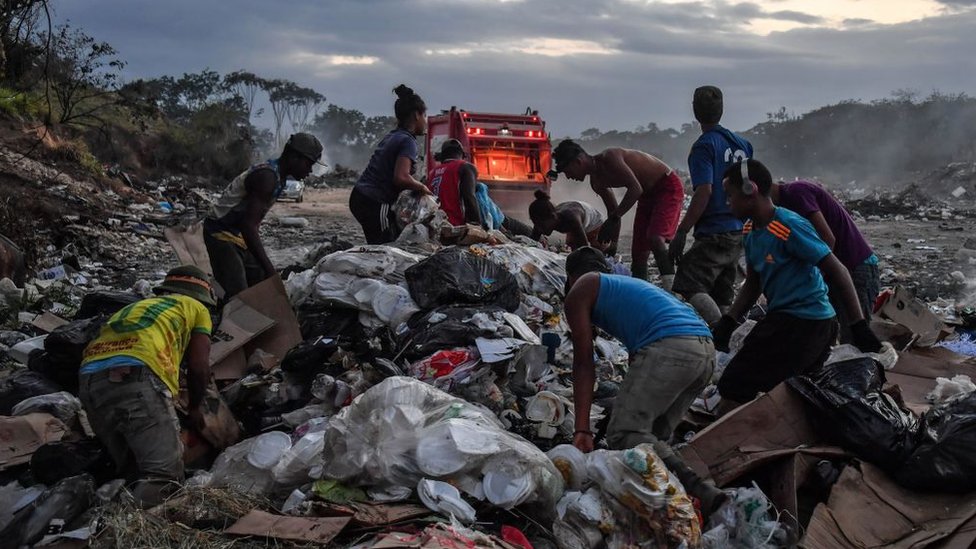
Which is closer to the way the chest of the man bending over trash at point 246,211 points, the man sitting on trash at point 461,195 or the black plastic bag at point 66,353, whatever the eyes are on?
the man sitting on trash

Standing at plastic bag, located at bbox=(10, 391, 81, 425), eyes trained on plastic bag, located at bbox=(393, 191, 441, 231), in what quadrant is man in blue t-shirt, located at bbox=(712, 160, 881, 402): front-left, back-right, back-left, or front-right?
front-right

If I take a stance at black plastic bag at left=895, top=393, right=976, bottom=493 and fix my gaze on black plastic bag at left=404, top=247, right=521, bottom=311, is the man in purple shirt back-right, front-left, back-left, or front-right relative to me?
front-right

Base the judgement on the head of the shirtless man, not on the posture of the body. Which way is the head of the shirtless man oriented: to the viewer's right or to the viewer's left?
to the viewer's left

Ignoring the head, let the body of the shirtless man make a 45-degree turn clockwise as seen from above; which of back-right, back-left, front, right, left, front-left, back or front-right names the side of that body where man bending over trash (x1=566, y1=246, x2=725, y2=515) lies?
back-left

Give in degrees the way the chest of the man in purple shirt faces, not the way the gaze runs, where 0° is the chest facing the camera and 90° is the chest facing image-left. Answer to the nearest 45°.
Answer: approximately 90°

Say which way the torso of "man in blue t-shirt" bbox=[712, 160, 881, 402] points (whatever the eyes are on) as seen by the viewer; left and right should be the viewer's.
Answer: facing the viewer and to the left of the viewer

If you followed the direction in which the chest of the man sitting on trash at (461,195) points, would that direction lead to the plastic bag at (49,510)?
no

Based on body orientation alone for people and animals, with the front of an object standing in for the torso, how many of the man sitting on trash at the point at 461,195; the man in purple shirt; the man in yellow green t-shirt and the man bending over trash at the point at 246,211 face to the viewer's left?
1

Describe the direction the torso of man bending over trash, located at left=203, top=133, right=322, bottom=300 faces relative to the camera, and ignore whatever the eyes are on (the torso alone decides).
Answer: to the viewer's right

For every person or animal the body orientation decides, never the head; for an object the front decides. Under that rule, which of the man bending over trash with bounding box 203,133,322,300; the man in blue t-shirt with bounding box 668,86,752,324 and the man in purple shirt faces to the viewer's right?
the man bending over trash

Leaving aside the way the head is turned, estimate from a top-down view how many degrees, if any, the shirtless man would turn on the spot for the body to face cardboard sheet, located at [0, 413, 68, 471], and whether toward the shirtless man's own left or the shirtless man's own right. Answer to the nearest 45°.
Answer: approximately 45° to the shirtless man's own left

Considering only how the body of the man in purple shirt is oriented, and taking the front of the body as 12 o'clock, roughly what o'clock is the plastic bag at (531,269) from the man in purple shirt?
The plastic bag is roughly at 12 o'clock from the man in purple shirt.

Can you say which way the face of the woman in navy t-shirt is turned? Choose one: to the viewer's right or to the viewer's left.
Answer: to the viewer's right

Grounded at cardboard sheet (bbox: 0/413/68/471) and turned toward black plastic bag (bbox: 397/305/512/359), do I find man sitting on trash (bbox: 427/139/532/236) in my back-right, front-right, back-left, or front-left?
front-left

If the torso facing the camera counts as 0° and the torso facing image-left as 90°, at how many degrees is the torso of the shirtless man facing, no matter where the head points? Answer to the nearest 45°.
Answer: approximately 90°

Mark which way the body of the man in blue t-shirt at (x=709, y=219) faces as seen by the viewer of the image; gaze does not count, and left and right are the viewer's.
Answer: facing away from the viewer and to the left of the viewer
